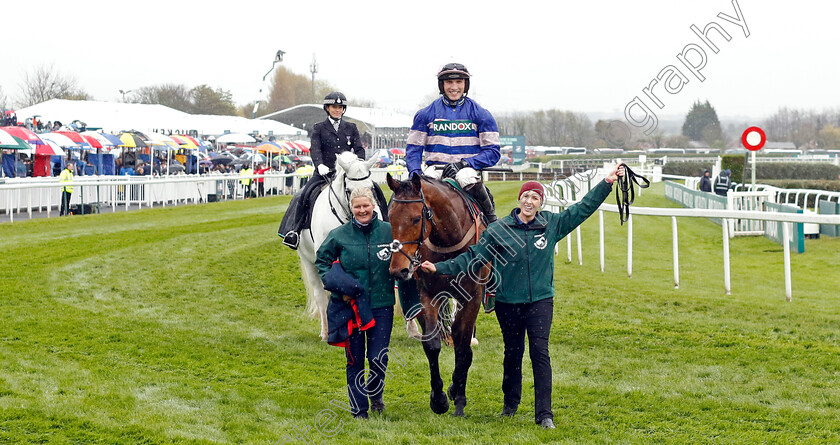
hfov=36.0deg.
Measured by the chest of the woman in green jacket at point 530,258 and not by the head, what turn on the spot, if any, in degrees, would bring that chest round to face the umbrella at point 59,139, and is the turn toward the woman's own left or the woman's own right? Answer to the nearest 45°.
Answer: approximately 135° to the woman's own right

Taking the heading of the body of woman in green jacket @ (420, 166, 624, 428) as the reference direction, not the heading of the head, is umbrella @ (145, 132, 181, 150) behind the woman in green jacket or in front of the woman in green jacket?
behind

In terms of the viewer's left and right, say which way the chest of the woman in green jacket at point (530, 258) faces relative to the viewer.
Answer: facing the viewer

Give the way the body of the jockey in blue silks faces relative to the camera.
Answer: toward the camera

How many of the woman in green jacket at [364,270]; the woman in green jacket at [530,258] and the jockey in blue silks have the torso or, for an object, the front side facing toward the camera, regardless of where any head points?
3

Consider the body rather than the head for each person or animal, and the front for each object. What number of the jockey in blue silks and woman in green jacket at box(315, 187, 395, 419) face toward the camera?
2

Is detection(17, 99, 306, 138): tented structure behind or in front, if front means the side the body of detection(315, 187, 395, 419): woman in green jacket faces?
behind

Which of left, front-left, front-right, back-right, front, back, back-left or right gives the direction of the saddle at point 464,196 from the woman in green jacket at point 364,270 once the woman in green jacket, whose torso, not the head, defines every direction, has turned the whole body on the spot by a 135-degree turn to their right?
right

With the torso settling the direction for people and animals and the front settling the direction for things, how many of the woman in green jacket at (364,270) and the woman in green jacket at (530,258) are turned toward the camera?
2
